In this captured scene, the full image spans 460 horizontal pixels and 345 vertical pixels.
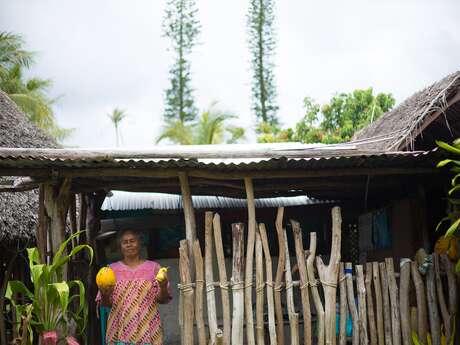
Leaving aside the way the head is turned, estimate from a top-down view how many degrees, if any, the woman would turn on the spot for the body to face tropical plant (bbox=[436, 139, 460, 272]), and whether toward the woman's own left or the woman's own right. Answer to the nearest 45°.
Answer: approximately 90° to the woman's own left

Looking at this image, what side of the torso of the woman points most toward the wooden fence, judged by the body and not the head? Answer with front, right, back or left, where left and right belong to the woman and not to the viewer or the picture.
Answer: left

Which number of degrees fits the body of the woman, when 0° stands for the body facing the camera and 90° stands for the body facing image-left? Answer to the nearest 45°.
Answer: approximately 0°

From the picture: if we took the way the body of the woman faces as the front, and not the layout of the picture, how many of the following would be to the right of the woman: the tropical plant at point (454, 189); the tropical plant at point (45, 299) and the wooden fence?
1

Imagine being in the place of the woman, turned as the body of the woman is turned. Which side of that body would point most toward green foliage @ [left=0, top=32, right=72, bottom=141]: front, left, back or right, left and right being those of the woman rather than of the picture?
back

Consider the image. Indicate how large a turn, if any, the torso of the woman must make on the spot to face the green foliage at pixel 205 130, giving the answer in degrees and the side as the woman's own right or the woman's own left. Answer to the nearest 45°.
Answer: approximately 180°

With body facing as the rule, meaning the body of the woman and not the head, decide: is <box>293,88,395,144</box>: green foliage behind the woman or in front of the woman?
behind

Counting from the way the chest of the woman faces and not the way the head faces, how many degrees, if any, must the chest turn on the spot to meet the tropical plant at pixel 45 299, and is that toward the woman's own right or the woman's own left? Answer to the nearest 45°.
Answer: approximately 90° to the woman's own right

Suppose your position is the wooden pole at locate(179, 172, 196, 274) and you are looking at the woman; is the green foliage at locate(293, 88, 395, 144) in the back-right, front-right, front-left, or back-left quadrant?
back-right

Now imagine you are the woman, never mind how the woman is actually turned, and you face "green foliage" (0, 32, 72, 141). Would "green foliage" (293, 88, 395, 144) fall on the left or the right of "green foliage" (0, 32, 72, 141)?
right
